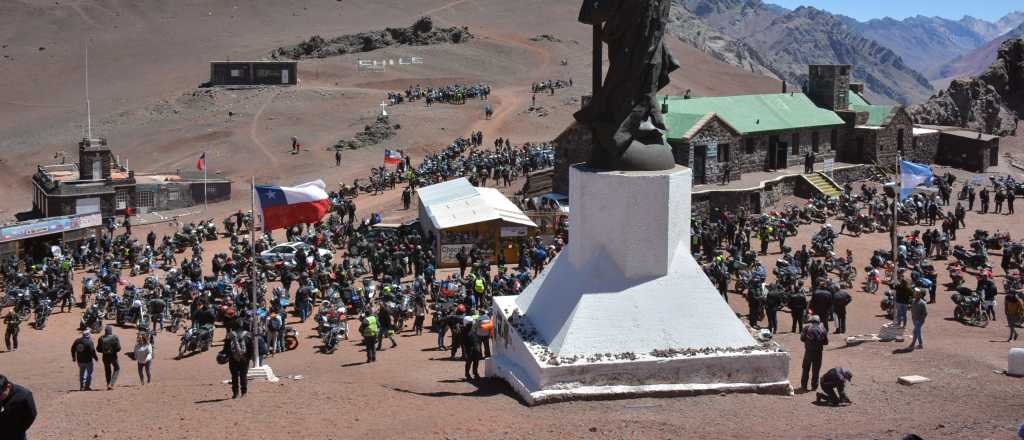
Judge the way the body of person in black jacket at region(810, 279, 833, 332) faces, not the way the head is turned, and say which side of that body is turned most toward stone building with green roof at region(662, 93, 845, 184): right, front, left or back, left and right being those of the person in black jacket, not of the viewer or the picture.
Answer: front

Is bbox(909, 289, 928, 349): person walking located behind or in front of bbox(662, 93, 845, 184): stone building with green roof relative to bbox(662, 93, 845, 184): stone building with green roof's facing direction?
in front

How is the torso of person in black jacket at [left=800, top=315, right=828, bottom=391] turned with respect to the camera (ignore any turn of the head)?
away from the camera

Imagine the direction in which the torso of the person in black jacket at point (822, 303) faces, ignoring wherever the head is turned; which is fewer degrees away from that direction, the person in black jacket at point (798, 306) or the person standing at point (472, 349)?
the person in black jacket

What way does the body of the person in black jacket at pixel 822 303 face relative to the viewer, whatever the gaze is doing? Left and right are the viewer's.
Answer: facing away from the viewer

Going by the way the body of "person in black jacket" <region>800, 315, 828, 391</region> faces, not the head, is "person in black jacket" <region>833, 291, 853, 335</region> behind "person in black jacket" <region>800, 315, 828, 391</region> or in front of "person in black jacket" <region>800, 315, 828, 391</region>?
in front

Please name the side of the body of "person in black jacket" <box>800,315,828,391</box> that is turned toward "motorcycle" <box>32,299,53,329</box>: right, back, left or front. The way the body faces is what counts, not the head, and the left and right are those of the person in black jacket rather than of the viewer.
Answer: left

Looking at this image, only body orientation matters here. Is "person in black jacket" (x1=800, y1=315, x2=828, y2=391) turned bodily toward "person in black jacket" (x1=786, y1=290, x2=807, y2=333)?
yes

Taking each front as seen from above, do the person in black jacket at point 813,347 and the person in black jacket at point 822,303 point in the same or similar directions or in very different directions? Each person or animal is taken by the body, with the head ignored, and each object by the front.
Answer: same or similar directions
